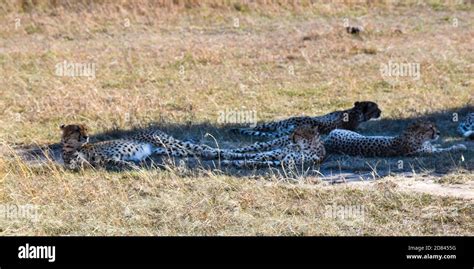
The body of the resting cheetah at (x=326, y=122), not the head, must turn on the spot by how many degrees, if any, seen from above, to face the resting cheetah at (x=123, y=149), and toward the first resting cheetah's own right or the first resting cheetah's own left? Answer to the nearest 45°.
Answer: approximately 135° to the first resting cheetah's own right

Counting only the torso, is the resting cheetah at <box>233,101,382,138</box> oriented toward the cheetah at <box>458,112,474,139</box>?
yes

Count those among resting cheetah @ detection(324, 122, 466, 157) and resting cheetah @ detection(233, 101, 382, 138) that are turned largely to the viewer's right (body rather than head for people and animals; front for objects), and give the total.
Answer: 2

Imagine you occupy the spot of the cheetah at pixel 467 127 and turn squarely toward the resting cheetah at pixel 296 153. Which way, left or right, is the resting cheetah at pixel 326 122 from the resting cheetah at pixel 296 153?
right

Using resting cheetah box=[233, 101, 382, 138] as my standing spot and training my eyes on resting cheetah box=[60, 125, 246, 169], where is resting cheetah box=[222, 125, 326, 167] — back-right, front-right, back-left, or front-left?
front-left

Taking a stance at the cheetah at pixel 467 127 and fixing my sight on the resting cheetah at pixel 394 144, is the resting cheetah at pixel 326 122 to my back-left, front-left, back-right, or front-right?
front-right

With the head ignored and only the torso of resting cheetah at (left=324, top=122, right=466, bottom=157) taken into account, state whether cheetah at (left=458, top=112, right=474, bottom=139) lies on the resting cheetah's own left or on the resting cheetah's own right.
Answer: on the resting cheetah's own left

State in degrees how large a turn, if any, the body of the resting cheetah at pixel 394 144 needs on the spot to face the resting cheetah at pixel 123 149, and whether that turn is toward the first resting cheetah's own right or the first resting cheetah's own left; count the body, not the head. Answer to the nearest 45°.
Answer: approximately 180°

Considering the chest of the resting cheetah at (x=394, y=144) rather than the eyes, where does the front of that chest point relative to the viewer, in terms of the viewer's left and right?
facing to the right of the viewer

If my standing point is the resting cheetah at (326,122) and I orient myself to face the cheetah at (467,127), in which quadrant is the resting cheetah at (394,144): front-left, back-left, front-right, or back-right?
front-right

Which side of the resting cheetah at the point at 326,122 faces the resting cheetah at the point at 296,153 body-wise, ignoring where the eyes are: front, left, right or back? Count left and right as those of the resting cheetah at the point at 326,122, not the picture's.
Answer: right

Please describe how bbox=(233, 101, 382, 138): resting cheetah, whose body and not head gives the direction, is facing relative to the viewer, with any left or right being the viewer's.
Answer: facing to the right of the viewer

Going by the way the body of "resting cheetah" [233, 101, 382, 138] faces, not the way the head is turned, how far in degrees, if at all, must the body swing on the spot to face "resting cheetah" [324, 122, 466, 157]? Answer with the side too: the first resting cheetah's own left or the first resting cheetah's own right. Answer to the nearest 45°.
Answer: approximately 45° to the first resting cheetah's own right

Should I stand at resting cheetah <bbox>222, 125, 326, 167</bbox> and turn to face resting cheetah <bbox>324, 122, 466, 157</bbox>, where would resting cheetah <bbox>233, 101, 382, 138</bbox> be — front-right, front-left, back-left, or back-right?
front-left
